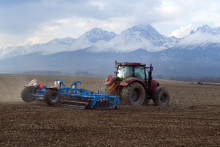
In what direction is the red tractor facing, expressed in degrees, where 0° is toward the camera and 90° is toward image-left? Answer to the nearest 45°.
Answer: approximately 225°

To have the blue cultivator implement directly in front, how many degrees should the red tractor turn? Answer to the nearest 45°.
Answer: approximately 180°
